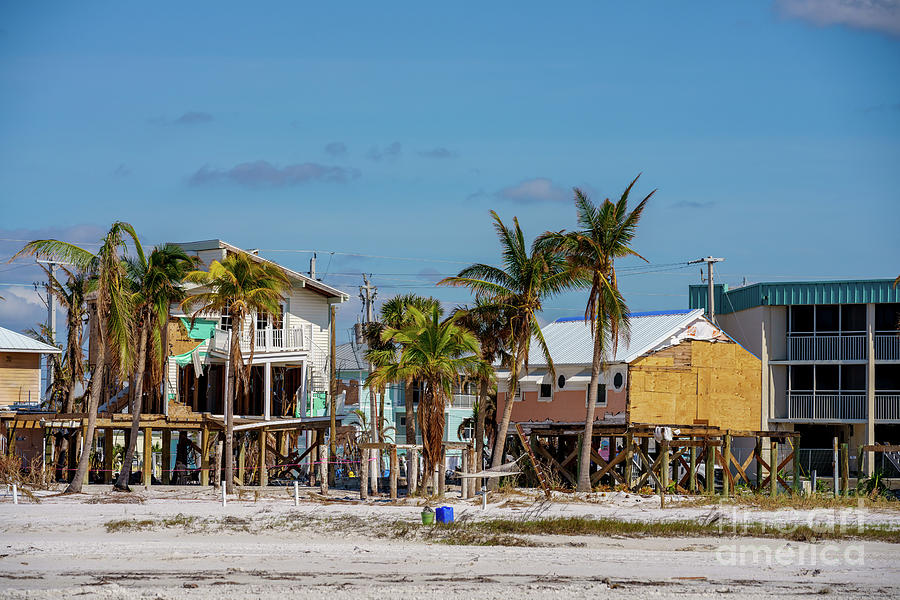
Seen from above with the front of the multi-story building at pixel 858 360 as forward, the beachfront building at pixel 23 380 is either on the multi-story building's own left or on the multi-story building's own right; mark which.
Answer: on the multi-story building's own right

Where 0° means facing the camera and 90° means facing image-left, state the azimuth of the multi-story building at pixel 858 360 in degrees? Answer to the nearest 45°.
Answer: approximately 0°

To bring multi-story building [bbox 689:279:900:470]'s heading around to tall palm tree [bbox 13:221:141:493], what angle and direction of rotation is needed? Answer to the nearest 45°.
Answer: approximately 45° to its right

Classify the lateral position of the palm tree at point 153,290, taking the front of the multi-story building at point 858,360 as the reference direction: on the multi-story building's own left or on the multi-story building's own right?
on the multi-story building's own right
